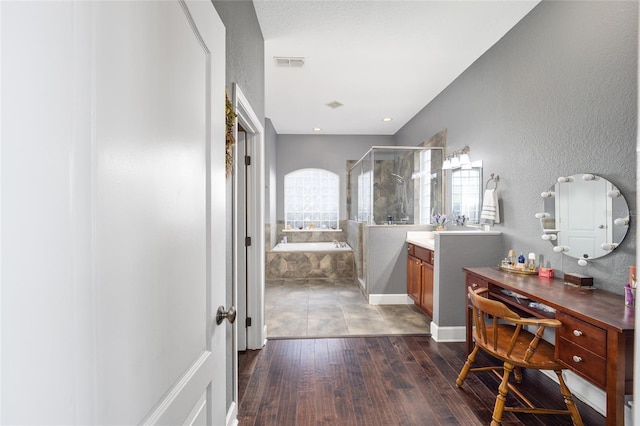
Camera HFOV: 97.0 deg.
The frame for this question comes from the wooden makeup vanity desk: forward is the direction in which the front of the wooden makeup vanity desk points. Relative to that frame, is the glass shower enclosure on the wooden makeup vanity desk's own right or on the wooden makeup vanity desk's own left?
on the wooden makeup vanity desk's own right

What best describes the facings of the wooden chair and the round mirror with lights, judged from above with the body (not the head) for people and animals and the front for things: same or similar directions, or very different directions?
very different directions

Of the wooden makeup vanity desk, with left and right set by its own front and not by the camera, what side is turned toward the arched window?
right

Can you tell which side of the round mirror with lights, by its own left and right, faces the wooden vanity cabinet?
right

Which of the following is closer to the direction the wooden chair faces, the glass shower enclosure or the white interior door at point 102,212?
the glass shower enclosure
